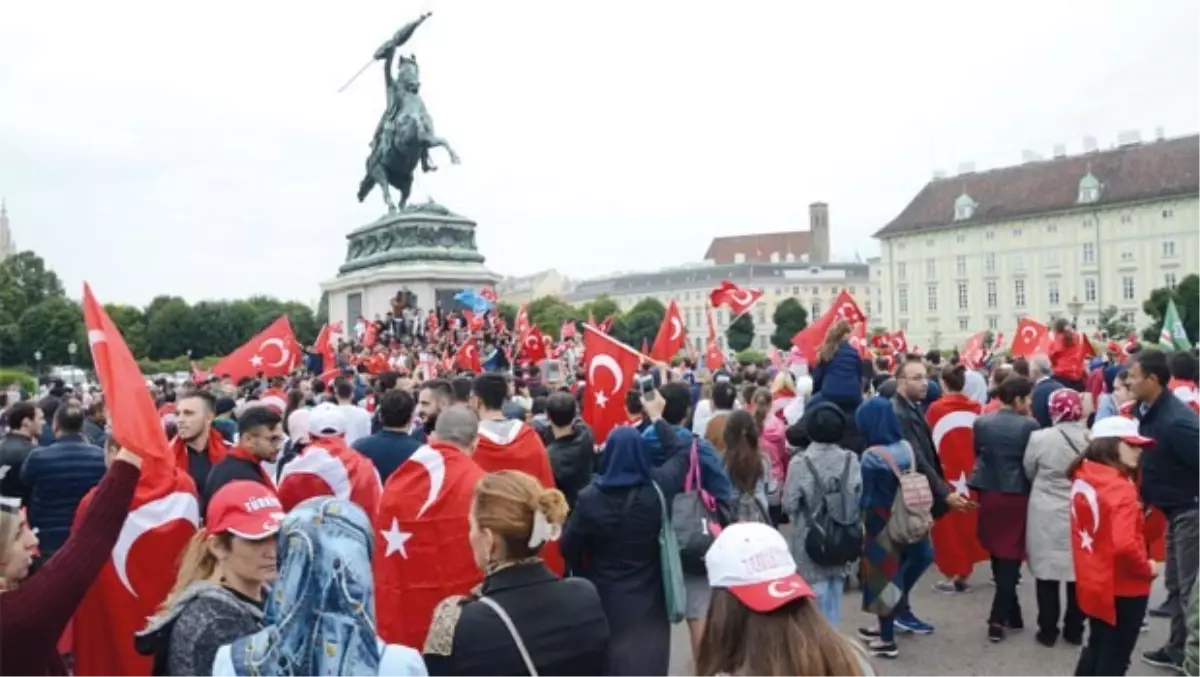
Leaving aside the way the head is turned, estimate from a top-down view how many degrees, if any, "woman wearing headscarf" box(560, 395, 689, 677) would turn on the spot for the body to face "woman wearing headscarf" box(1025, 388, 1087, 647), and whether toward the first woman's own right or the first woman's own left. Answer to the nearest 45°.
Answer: approximately 45° to the first woman's own right

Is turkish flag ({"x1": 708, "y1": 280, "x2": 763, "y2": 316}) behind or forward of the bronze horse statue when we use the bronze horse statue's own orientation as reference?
forward

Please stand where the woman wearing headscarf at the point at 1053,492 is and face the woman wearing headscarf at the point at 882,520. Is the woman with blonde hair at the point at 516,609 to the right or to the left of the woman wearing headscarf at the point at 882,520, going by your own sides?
left

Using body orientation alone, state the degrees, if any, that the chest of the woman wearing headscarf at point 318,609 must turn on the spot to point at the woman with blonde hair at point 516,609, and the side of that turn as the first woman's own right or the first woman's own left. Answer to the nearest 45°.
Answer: approximately 45° to the first woman's own right

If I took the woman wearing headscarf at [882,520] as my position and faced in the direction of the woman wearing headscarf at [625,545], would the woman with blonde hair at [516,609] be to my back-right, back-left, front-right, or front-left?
front-left

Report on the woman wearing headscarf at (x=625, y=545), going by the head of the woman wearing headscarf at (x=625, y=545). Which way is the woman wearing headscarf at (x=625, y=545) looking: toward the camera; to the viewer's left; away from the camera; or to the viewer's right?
away from the camera

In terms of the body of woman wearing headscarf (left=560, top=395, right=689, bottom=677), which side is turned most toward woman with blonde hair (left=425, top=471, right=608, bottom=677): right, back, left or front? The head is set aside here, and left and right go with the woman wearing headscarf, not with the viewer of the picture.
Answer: back

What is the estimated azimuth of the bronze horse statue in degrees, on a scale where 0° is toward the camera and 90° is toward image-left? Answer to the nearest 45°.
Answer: approximately 315°

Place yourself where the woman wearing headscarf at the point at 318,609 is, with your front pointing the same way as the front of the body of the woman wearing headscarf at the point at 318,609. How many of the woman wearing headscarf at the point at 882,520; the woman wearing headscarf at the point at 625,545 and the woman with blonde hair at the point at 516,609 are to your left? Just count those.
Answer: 0

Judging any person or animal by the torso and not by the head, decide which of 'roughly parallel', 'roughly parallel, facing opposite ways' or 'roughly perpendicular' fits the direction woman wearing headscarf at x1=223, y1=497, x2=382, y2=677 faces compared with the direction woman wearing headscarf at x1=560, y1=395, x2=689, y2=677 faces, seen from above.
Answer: roughly parallel

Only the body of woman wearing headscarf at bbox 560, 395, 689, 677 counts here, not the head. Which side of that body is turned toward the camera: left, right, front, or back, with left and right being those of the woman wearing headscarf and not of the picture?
back

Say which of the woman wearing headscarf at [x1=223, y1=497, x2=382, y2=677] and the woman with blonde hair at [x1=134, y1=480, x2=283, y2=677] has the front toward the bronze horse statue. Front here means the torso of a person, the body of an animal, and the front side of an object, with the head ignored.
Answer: the woman wearing headscarf

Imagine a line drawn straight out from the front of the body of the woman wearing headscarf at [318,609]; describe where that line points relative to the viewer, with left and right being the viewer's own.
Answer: facing away from the viewer

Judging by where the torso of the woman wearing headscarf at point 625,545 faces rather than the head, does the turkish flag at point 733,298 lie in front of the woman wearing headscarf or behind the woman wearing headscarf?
in front

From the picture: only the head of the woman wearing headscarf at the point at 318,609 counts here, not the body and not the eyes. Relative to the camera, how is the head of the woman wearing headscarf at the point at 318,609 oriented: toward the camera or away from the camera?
away from the camera

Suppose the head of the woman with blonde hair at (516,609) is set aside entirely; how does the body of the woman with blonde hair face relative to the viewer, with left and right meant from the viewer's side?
facing away from the viewer and to the left of the viewer

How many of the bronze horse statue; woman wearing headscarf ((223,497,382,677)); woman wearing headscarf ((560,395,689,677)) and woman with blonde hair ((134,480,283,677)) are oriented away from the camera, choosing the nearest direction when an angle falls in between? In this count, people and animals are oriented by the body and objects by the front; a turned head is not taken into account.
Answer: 2

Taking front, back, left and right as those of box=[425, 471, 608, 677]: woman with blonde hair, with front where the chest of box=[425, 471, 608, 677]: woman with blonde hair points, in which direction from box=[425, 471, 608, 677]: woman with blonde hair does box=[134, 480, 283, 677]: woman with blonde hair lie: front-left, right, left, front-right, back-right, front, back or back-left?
front-left

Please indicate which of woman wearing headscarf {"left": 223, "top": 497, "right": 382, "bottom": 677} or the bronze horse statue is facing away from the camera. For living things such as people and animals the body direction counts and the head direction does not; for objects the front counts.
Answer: the woman wearing headscarf

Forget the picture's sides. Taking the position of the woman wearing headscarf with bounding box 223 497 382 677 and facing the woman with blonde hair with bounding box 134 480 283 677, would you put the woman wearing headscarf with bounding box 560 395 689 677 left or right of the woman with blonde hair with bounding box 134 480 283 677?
right

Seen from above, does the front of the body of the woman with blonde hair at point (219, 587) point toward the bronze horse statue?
no

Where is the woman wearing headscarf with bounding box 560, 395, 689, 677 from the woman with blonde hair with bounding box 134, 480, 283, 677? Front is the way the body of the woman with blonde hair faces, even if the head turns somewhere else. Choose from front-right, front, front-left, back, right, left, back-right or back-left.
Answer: left
